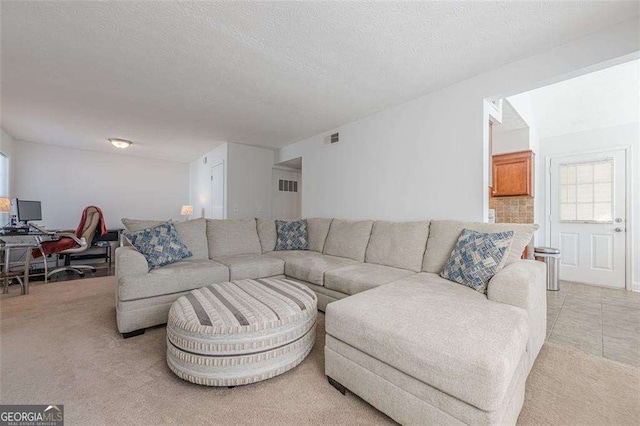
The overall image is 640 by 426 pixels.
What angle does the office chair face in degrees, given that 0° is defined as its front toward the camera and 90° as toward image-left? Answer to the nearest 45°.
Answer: approximately 90°

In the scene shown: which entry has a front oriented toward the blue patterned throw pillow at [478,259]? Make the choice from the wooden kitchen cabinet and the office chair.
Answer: the wooden kitchen cabinet

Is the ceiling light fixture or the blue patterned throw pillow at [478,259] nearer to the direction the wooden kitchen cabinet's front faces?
the blue patterned throw pillow

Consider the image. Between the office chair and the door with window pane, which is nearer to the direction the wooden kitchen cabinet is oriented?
the office chair

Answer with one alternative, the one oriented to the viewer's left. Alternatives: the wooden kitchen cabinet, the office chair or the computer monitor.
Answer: the office chair

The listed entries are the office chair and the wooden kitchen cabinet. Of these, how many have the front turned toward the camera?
1

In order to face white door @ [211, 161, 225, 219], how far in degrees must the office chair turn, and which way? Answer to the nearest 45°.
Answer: approximately 180°

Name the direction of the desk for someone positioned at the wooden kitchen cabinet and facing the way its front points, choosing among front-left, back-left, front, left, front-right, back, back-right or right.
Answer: front-right

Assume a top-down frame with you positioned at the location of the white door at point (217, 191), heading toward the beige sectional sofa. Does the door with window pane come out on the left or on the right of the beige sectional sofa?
left
